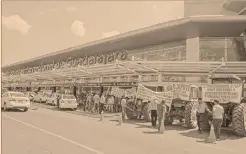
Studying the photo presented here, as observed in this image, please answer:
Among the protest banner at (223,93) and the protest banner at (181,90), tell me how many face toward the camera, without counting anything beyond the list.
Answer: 2

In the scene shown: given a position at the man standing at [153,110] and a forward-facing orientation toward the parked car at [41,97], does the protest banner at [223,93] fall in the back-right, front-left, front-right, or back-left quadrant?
back-right

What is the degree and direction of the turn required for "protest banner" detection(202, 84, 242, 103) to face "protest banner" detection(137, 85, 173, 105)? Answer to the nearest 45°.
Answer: approximately 135° to its right

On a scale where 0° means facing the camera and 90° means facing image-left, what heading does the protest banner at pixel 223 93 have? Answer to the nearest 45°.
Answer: approximately 0°

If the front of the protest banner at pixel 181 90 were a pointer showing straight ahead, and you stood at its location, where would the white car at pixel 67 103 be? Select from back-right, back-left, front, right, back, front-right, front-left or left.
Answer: back-right

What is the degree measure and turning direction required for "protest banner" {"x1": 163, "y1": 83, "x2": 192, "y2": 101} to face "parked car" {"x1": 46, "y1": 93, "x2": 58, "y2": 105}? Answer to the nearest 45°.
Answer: approximately 135° to its right
